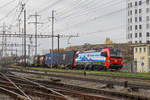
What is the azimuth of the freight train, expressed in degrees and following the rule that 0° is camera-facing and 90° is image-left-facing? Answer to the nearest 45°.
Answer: approximately 315°
